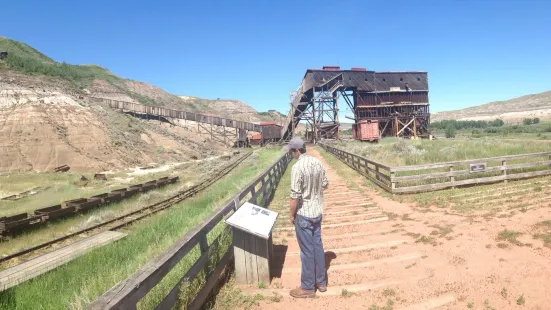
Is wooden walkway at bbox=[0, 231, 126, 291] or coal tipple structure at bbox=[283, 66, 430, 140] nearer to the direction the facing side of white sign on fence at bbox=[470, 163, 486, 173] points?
the wooden walkway

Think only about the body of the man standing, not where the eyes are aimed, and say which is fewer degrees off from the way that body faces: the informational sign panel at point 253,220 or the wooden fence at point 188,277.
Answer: the informational sign panel

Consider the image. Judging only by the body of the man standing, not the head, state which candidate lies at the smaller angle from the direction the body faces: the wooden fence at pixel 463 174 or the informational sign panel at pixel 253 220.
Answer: the informational sign panel

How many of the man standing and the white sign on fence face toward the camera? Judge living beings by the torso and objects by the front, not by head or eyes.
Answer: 1

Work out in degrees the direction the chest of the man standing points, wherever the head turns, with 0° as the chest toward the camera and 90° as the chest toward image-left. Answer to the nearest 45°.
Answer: approximately 135°

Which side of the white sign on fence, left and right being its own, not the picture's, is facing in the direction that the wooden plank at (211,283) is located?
front
